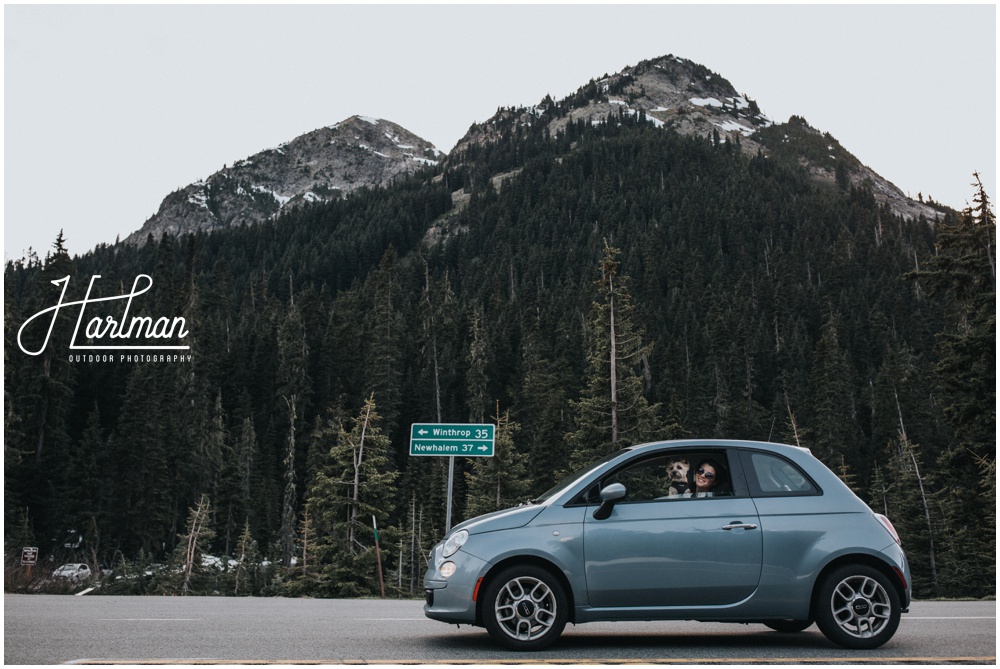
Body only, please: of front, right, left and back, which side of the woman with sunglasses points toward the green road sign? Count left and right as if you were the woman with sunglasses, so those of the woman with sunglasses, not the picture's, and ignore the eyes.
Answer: right

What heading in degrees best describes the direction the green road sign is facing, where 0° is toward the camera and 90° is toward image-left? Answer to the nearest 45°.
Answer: approximately 0°

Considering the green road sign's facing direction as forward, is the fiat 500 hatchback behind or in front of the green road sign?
in front

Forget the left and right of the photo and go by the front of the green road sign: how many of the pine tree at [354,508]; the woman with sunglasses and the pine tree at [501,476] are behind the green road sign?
2

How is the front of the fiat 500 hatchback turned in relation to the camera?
facing to the left of the viewer

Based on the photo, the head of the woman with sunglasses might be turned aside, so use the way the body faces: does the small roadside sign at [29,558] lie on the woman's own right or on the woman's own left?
on the woman's own right

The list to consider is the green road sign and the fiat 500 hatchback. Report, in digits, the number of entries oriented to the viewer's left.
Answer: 1

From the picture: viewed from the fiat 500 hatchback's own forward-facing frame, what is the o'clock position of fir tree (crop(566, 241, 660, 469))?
The fir tree is roughly at 3 o'clock from the fiat 500 hatchback.

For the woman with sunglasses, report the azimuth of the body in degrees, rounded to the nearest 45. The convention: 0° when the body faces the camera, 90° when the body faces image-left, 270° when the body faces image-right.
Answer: approximately 45°

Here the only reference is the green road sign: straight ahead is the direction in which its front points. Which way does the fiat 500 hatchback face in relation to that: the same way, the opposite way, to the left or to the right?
to the right

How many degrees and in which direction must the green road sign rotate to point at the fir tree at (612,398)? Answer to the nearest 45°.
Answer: approximately 180°
